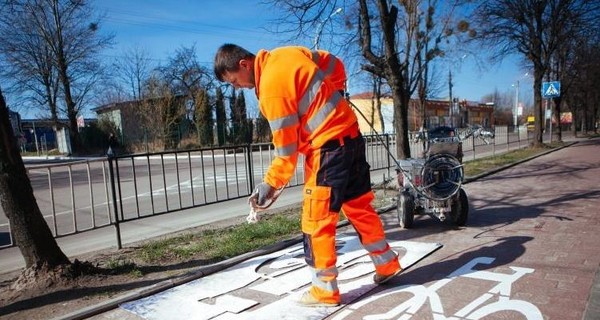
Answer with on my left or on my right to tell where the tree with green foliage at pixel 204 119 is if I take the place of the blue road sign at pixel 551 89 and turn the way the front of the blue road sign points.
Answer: on my right

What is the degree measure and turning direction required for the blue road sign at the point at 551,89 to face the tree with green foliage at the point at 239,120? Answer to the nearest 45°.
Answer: approximately 90° to its right

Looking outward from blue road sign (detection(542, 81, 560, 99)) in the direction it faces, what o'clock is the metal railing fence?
The metal railing fence is roughly at 1 o'clock from the blue road sign.

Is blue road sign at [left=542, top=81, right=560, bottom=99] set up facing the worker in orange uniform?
yes

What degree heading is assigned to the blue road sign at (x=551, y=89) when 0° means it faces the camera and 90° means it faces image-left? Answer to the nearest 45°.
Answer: approximately 0°

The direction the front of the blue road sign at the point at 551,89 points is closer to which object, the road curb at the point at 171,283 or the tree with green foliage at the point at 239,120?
the road curb

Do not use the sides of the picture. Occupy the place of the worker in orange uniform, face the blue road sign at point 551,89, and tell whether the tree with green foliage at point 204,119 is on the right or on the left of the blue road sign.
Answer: left
